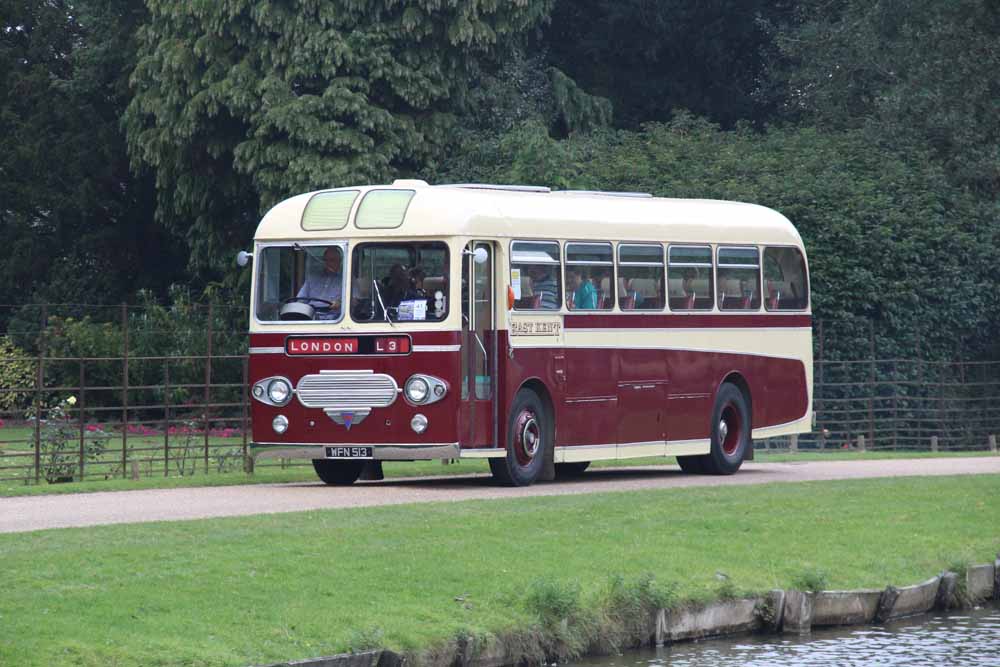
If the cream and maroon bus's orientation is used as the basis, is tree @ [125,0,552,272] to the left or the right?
on its right

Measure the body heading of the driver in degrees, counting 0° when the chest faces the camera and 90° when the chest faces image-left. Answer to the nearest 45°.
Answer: approximately 45°

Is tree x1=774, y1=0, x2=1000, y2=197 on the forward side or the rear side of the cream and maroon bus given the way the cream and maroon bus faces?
on the rear side

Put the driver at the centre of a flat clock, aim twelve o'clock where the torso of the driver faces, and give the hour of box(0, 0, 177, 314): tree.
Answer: The tree is roughly at 4 o'clock from the driver.

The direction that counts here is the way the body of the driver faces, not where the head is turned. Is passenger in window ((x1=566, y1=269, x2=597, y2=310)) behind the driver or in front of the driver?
behind

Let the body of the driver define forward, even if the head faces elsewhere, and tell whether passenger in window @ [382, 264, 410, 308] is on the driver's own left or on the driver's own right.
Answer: on the driver's own left

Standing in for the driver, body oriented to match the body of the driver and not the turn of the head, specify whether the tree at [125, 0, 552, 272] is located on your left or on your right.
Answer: on your right

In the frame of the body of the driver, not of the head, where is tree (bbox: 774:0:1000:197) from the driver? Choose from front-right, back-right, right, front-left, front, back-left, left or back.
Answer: back

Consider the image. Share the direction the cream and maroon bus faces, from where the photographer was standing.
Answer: facing the viewer and to the left of the viewer

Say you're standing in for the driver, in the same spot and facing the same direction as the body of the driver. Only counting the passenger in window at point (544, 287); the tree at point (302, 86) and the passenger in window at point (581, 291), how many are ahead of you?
0

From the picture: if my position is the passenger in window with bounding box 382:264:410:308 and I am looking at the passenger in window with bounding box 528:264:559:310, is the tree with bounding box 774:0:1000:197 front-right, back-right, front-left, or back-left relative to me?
front-left
